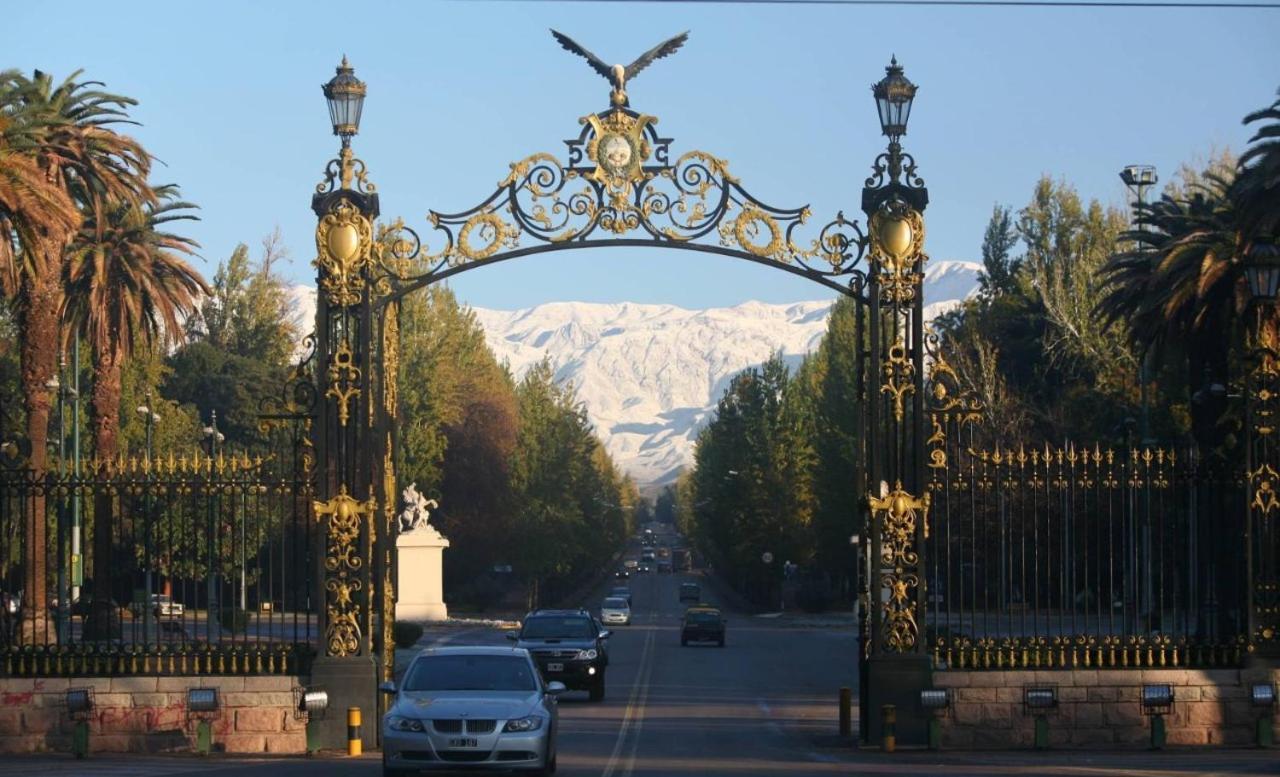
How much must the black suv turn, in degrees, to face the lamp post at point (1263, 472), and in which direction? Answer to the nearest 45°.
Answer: approximately 45° to its left

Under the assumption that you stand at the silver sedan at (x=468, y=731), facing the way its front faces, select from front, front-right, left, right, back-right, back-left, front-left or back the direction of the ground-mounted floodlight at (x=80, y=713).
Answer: back-right

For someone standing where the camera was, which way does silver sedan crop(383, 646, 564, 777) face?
facing the viewer

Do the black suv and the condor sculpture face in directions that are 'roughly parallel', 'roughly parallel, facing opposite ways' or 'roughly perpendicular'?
roughly parallel

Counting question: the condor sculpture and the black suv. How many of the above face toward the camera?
2

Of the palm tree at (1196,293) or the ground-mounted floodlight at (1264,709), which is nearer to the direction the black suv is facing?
the ground-mounted floodlight

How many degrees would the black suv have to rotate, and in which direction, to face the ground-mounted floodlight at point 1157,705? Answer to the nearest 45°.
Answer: approximately 45° to its left

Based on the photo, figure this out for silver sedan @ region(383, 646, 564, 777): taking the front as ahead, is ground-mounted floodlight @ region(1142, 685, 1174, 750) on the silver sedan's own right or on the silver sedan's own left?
on the silver sedan's own left

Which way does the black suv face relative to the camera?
toward the camera

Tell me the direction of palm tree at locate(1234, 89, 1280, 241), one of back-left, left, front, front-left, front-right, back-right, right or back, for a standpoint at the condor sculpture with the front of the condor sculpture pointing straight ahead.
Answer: back-left

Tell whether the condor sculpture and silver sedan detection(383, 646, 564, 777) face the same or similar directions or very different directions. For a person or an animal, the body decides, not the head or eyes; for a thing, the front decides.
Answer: same or similar directions

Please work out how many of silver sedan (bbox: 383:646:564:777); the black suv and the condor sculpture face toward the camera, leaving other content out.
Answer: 3

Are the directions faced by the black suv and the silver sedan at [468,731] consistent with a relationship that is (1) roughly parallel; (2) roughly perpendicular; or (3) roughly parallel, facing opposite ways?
roughly parallel

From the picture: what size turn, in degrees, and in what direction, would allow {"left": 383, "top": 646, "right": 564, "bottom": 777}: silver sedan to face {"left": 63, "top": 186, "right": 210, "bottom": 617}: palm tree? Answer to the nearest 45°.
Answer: approximately 180°

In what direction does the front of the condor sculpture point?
toward the camera
